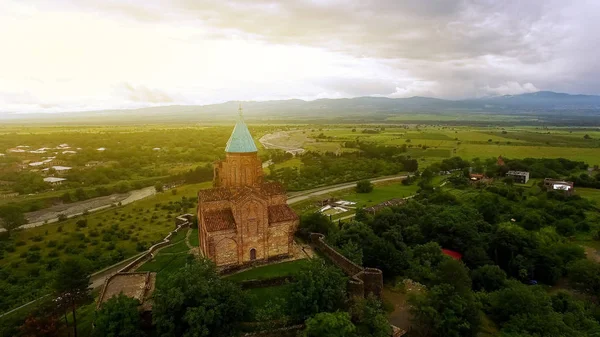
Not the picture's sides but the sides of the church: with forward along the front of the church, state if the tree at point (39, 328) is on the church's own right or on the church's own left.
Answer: on the church's own right

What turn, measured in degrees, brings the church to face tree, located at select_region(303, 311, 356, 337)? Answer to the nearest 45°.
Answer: approximately 45° to its left

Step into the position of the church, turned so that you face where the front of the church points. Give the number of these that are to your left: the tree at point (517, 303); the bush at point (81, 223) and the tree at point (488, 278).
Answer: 2

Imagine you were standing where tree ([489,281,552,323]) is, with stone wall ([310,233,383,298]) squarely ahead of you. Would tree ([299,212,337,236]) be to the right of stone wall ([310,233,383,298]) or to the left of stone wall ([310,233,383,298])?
right

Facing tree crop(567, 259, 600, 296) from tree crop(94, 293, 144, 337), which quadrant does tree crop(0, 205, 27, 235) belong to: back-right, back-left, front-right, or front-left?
back-left

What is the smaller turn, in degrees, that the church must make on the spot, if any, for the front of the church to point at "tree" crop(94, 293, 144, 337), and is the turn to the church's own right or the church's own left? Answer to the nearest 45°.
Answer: approximately 45° to the church's own right

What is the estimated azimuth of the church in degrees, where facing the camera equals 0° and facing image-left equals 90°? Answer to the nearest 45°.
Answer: approximately 0°

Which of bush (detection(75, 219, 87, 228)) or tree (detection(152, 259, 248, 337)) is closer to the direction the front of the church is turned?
the tree

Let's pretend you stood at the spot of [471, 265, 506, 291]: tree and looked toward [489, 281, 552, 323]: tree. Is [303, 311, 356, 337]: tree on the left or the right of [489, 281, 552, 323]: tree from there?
right

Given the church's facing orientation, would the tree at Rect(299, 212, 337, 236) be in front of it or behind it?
behind

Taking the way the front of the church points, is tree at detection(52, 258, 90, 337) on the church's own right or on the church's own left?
on the church's own right

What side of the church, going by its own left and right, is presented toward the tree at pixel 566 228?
left

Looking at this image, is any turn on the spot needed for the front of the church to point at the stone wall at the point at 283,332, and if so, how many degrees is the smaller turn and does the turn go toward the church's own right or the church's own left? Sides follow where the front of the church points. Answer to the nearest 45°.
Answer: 0° — it already faces it

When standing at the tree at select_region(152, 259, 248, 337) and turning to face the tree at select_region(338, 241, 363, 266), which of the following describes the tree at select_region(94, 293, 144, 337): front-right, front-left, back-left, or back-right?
back-left
